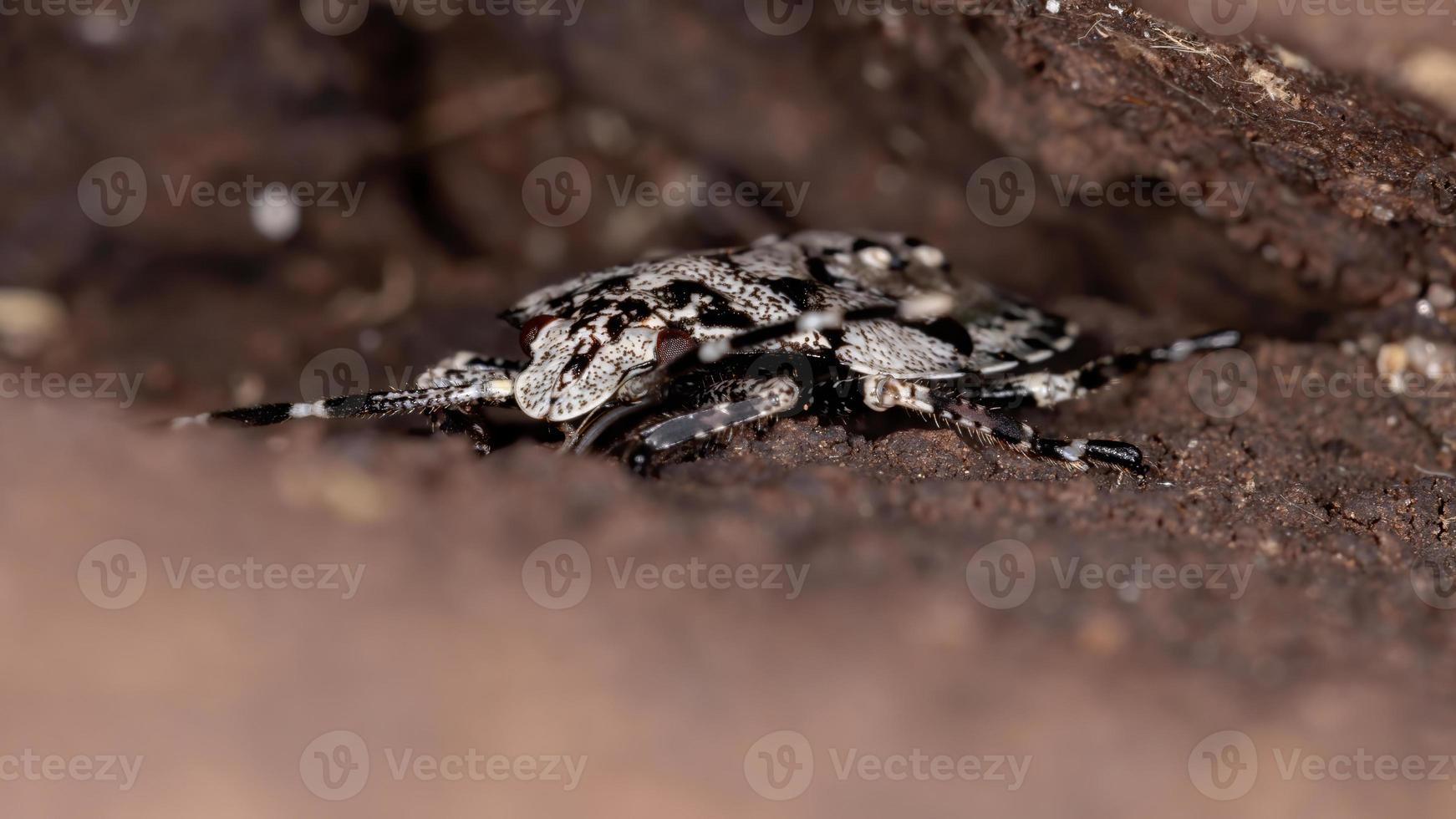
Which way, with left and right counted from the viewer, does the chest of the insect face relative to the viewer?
facing the viewer and to the left of the viewer

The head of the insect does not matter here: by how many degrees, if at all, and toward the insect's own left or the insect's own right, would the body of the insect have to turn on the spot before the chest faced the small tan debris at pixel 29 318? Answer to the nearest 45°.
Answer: approximately 90° to the insect's own right
